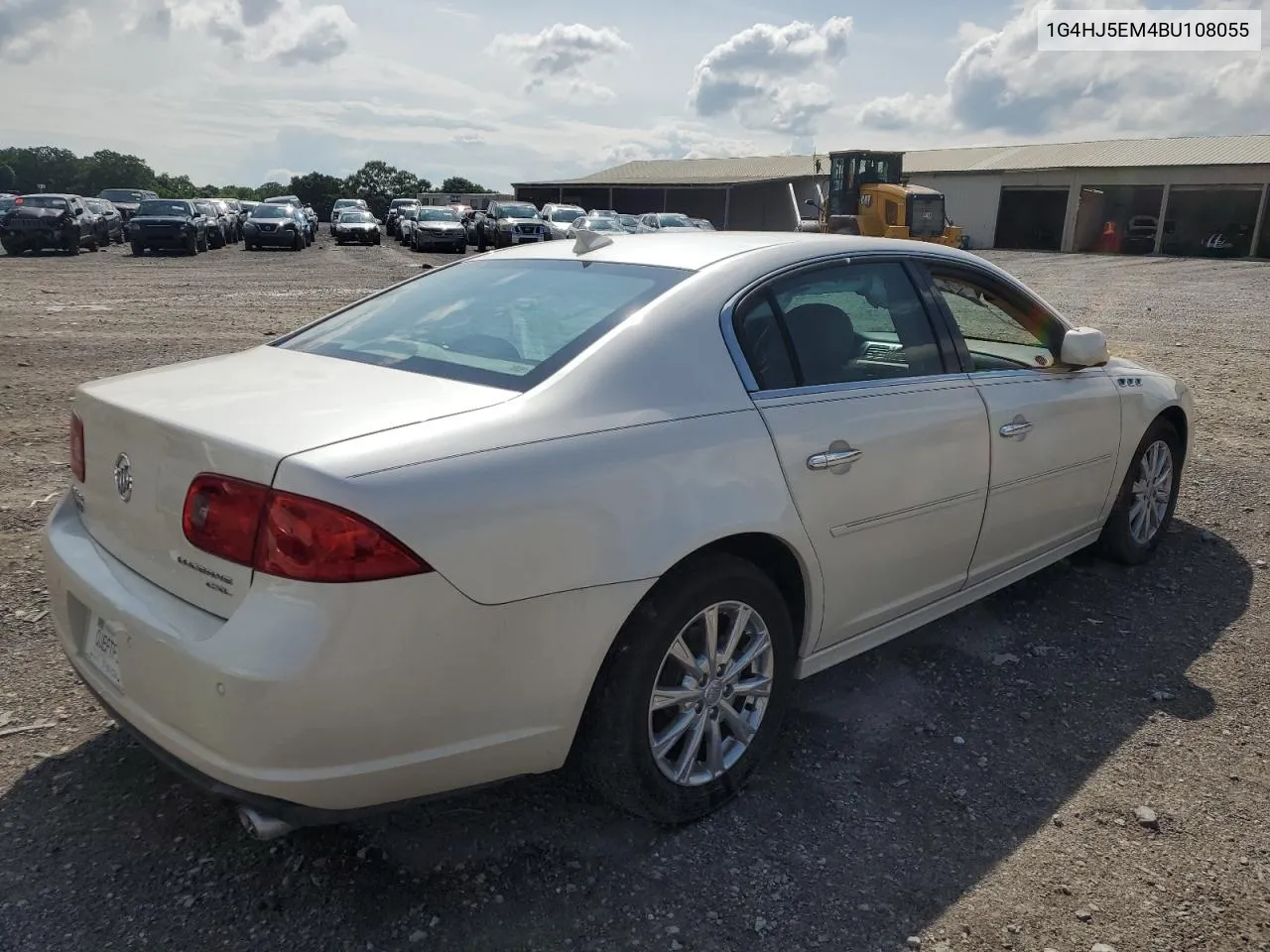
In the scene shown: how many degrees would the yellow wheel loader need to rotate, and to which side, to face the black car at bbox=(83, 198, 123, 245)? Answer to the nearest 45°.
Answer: approximately 45° to its left

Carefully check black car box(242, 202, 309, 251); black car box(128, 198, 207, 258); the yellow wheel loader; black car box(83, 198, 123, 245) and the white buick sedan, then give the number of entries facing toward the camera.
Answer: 3

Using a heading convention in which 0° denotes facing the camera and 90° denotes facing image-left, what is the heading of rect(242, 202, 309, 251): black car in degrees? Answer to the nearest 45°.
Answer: approximately 0°

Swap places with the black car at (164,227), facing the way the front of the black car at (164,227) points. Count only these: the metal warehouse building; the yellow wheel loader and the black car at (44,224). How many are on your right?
1

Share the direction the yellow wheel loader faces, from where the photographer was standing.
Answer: facing away from the viewer and to the left of the viewer

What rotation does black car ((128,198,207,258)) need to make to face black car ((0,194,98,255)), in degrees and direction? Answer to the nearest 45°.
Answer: approximately 90° to its right

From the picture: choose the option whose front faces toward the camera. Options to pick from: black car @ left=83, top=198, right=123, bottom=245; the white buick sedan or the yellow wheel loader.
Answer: the black car

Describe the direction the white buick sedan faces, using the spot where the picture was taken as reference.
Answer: facing away from the viewer and to the right of the viewer

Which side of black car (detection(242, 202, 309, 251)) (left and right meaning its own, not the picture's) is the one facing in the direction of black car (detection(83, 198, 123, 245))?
right
